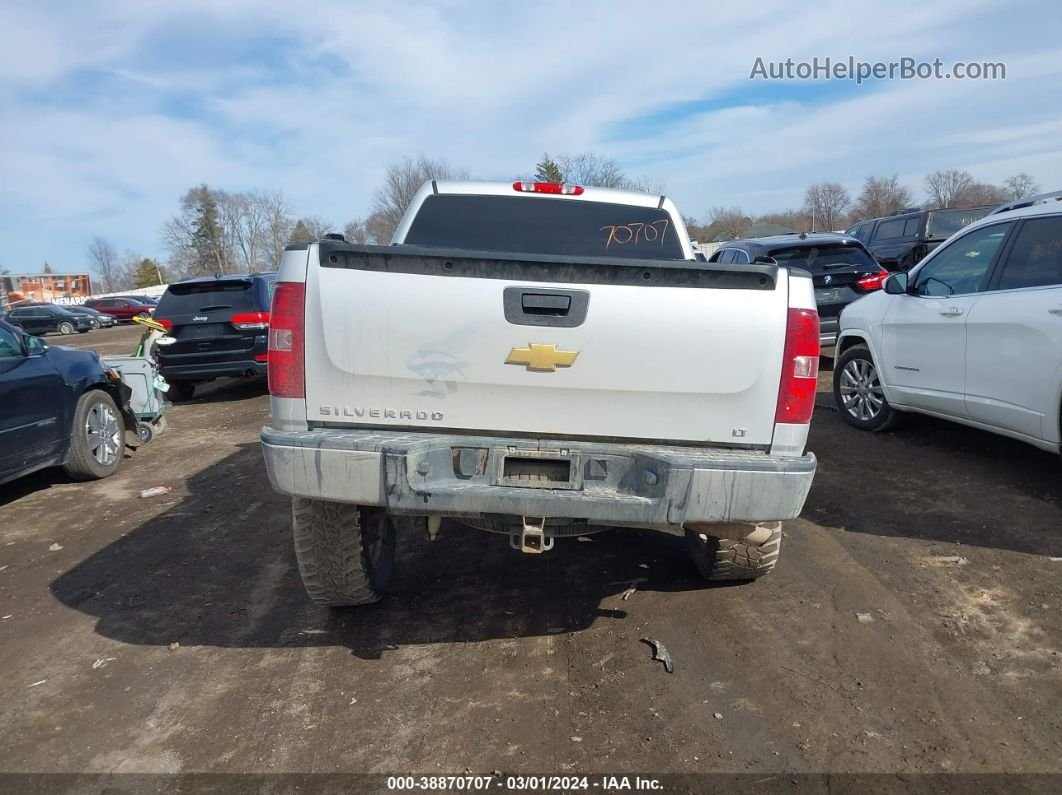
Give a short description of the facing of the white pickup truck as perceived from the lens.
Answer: facing away from the viewer

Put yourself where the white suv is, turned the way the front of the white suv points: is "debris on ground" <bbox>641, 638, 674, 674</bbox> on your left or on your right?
on your left

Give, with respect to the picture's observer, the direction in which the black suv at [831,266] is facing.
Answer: facing away from the viewer and to the left of the viewer

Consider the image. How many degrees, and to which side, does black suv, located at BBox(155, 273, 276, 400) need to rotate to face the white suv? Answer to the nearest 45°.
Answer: approximately 90° to its right

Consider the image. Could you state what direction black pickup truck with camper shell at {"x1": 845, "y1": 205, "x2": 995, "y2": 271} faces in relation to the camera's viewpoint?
facing away from the viewer and to the left of the viewer

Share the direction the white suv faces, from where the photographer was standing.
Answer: facing away from the viewer and to the left of the viewer

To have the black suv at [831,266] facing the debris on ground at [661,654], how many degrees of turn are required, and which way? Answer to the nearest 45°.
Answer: approximately 135° to its left

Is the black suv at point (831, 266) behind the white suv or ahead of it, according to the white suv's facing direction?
ahead
